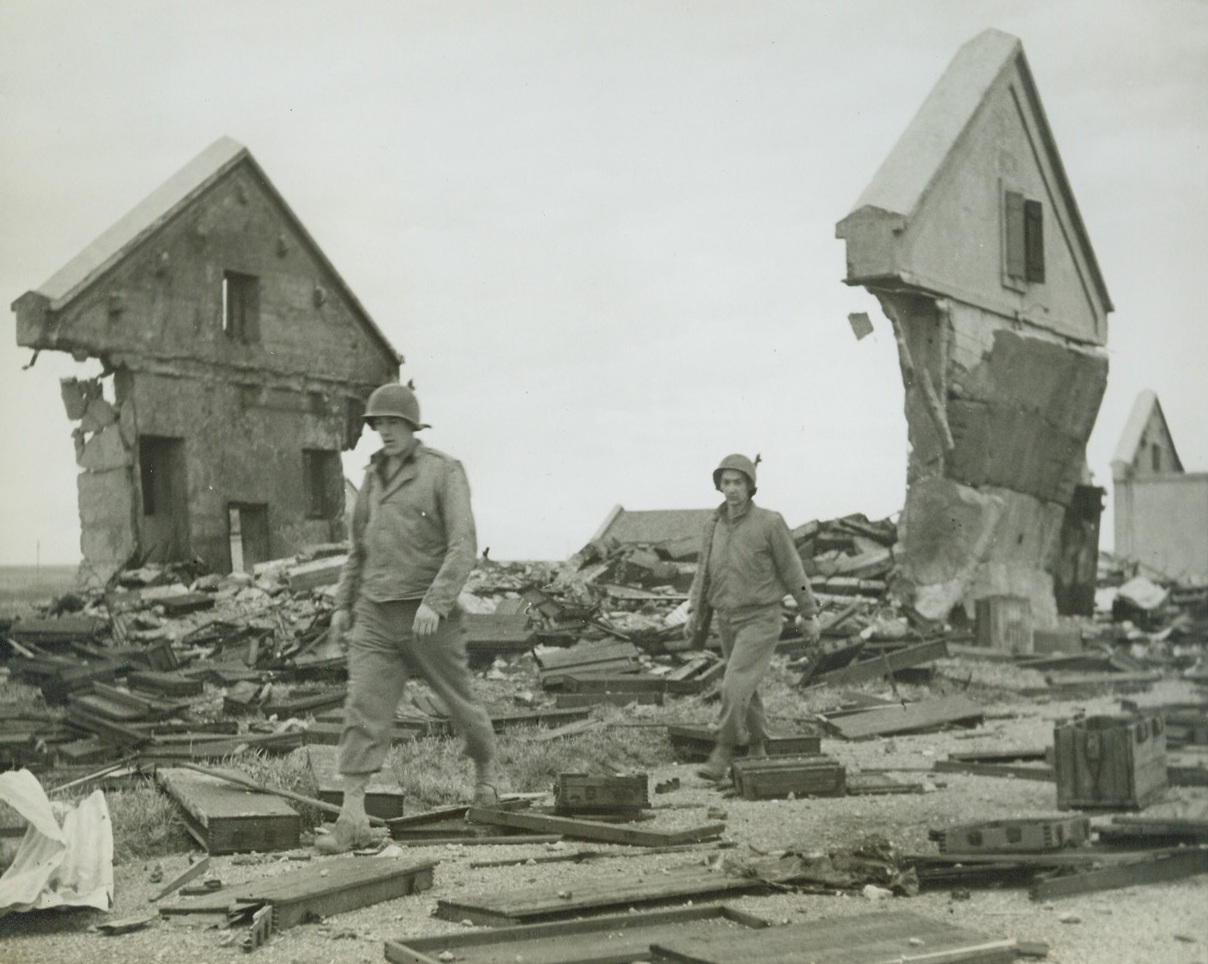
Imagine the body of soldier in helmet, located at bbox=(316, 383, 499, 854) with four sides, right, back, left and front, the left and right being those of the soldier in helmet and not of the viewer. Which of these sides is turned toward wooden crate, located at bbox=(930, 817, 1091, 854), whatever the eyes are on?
left

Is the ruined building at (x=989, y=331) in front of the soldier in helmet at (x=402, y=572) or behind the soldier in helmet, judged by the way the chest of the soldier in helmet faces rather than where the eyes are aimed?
behind

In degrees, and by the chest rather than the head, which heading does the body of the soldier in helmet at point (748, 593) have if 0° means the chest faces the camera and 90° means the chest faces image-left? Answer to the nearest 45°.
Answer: approximately 45°

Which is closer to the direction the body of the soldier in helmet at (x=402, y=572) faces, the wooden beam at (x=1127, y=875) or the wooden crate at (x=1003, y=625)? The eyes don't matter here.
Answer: the wooden beam
